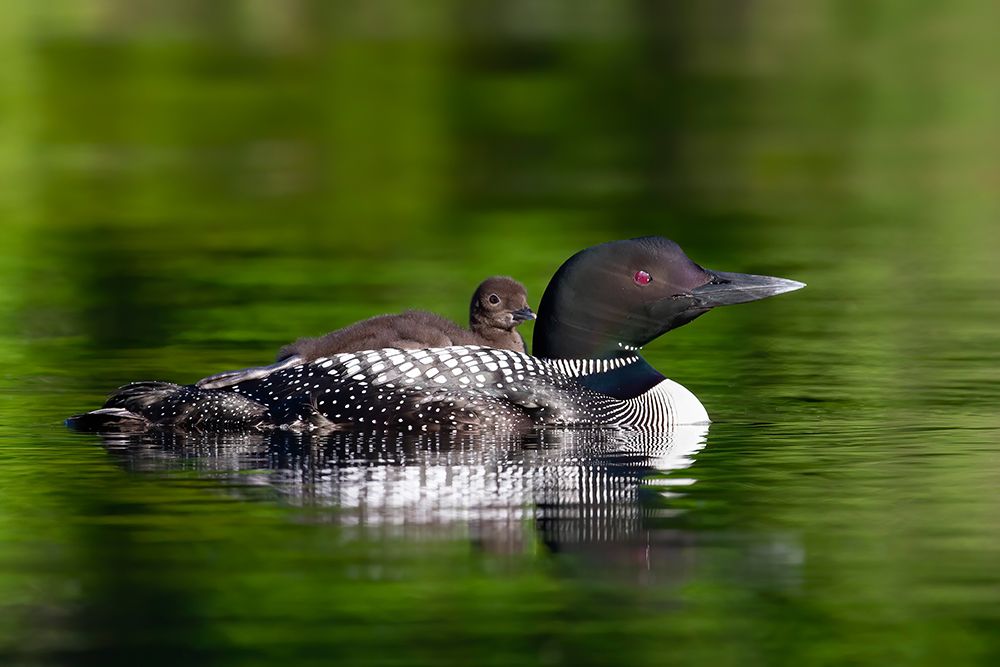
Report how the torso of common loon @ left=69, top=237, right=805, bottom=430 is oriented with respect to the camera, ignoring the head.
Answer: to the viewer's right

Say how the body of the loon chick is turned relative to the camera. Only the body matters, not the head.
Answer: to the viewer's right
